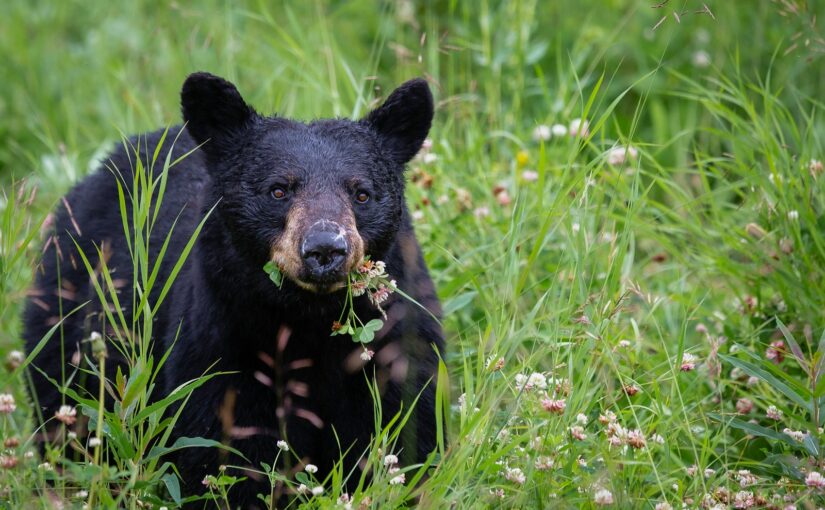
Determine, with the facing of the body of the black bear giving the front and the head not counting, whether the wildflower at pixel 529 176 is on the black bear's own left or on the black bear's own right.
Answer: on the black bear's own left

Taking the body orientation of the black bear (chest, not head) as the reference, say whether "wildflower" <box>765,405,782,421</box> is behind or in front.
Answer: in front

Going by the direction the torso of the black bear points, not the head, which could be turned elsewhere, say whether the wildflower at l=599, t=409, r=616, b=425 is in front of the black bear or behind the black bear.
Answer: in front

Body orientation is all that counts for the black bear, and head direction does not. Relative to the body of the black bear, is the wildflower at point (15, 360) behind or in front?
behind

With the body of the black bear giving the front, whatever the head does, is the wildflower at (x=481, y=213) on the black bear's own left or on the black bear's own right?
on the black bear's own left

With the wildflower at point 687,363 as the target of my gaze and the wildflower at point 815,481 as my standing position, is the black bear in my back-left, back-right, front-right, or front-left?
front-left

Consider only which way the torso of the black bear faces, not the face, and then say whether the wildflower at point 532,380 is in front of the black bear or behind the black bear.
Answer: in front

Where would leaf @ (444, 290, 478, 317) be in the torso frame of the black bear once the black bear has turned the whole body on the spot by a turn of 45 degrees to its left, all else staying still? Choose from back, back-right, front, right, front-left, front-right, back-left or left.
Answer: front-left

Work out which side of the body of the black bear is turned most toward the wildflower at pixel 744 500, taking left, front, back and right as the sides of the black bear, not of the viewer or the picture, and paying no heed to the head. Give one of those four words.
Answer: front

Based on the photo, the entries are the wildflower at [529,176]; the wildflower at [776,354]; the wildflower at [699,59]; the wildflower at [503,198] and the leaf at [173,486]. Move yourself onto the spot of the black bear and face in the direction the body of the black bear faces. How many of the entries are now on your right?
1

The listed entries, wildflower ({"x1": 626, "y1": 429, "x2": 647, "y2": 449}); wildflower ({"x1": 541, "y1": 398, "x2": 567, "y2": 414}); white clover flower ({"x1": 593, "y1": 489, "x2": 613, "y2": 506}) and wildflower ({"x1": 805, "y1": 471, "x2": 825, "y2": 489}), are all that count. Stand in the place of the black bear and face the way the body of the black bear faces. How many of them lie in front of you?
4

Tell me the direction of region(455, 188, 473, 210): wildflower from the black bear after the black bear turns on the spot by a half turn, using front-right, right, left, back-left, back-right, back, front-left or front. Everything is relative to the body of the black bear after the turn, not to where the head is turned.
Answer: right

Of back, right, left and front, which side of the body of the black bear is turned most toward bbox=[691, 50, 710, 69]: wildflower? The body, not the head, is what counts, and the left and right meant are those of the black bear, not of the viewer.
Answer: left

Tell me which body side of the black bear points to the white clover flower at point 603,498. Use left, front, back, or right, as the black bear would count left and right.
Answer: front
